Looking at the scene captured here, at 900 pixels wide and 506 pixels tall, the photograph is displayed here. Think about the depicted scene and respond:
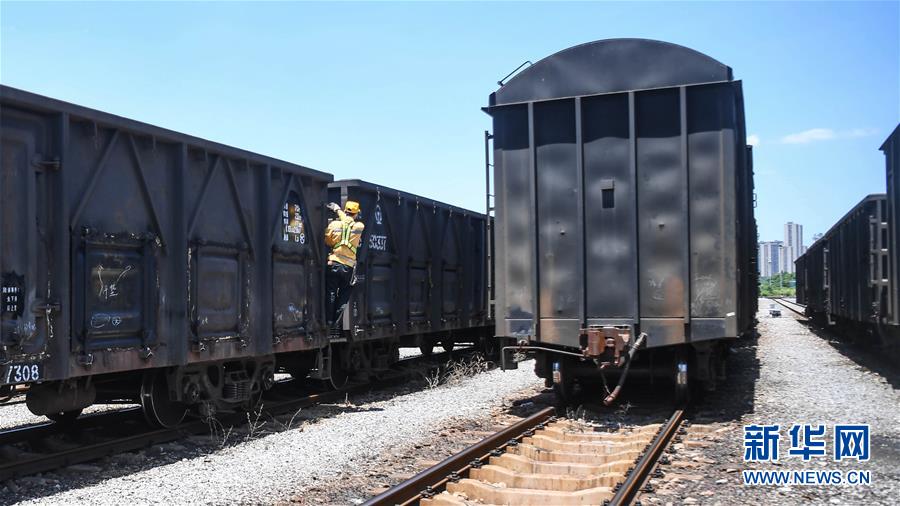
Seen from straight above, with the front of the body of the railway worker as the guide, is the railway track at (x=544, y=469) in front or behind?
behind

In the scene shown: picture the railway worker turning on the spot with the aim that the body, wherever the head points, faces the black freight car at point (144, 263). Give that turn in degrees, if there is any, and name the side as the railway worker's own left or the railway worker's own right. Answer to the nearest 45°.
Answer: approximately 135° to the railway worker's own left

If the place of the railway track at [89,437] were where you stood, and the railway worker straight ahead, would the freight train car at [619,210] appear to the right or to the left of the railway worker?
right

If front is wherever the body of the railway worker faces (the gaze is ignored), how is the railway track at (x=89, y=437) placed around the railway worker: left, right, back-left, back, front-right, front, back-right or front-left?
back-left

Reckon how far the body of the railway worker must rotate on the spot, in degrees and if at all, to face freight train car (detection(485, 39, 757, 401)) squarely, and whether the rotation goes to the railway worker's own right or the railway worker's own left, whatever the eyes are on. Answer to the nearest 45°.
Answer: approximately 135° to the railway worker's own right

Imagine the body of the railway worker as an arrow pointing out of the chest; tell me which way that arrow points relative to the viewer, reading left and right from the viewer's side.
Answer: facing away from the viewer
